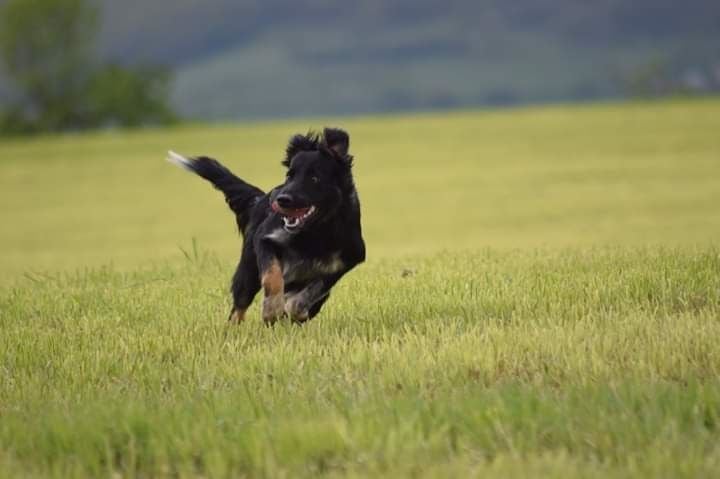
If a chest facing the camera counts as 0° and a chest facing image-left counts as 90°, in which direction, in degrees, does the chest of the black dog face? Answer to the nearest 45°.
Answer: approximately 315°
